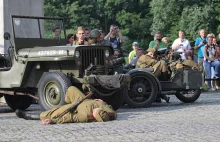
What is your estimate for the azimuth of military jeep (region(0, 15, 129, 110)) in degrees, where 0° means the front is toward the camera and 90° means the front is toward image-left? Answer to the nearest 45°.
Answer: approximately 315°

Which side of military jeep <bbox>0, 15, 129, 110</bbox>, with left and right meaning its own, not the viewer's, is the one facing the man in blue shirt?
left
